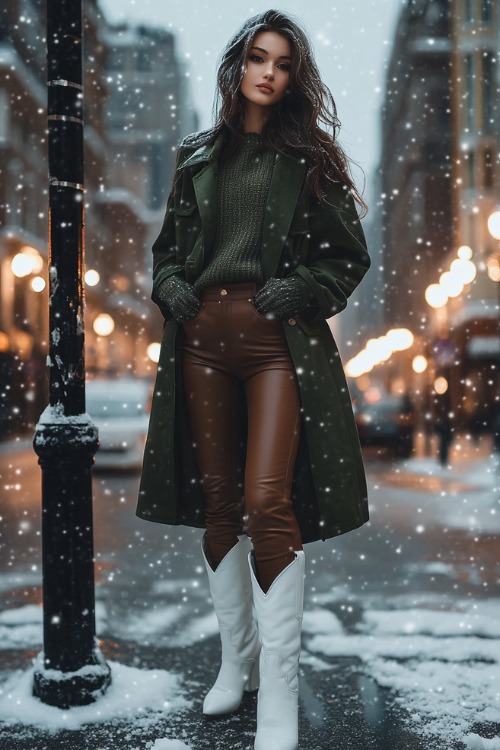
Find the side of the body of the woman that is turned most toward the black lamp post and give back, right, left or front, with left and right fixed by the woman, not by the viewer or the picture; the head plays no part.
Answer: right

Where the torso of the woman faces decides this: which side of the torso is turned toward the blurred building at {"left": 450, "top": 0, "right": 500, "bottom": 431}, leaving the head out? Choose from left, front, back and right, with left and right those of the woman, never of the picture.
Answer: back

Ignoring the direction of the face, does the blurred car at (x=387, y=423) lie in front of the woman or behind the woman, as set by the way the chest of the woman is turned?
behind

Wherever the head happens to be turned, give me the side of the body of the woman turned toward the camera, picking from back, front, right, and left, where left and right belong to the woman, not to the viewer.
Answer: front

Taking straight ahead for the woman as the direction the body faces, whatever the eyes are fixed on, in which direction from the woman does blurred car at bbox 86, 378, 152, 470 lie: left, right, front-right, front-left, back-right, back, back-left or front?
back
